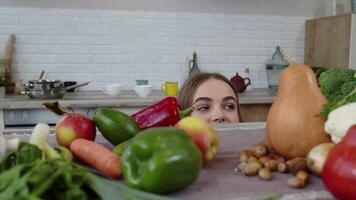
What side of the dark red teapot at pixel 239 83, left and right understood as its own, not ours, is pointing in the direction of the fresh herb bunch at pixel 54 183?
left

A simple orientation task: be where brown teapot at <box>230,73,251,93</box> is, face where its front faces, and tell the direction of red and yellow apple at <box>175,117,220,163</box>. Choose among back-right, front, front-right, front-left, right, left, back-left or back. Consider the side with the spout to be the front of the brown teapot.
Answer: left

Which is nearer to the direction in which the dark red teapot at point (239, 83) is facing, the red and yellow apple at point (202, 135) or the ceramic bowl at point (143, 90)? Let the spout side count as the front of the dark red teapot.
the ceramic bowl

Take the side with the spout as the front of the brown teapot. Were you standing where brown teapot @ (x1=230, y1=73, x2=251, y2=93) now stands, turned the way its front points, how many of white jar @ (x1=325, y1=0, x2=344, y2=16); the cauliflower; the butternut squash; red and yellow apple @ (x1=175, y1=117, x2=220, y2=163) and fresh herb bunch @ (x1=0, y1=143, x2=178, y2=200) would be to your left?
4

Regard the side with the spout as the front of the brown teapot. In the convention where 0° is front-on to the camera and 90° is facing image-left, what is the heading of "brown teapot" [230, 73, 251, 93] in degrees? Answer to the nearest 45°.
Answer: approximately 90°

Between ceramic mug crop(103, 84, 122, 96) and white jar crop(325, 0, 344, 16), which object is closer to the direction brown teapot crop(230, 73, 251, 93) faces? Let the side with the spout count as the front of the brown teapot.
the ceramic mug

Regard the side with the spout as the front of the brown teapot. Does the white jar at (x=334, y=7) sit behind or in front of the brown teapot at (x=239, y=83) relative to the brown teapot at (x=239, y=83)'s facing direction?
behind

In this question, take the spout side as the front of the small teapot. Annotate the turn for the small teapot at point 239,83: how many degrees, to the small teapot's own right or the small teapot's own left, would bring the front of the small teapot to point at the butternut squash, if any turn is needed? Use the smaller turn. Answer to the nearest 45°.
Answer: approximately 90° to the small teapot's own left

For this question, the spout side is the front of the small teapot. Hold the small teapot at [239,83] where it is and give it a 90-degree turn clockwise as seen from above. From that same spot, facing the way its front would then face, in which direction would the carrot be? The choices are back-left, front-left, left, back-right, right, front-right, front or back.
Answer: back

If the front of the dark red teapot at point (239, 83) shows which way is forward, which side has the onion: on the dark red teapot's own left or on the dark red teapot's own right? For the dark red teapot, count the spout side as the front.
on the dark red teapot's own left

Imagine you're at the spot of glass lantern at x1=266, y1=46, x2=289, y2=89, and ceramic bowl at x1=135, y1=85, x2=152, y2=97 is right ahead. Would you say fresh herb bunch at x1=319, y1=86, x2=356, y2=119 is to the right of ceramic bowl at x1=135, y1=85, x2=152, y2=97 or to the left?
left

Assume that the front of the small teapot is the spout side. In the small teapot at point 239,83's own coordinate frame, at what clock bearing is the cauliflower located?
The cauliflower is roughly at 9 o'clock from the small teapot.
